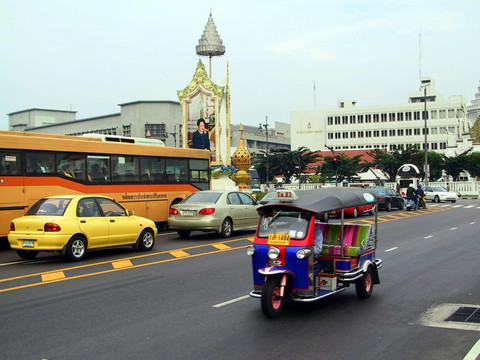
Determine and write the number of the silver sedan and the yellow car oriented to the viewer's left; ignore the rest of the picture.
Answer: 0

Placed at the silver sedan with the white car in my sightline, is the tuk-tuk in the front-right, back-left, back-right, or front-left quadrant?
back-right

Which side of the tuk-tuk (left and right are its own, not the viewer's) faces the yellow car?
right

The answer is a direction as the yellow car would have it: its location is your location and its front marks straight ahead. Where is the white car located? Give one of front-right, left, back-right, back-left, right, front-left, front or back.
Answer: front

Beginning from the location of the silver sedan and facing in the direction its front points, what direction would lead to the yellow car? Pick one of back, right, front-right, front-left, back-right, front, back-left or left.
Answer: back

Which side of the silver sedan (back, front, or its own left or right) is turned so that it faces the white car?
front

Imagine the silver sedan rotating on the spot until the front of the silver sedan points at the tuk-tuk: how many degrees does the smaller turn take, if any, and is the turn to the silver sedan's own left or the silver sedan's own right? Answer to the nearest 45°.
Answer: approximately 135° to the silver sedan's own right

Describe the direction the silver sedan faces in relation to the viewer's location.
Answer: facing away from the viewer and to the right of the viewer

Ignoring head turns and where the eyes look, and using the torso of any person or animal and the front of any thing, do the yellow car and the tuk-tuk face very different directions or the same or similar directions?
very different directions

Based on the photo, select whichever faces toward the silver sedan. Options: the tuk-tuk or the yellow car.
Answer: the yellow car

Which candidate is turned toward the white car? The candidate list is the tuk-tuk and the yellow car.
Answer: the yellow car

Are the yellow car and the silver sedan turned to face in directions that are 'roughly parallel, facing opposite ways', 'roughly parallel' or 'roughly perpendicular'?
roughly parallel

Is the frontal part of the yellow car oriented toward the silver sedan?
yes

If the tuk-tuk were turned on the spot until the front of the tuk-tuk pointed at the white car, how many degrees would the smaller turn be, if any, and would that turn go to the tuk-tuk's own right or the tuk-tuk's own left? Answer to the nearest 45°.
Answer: approximately 135° to the tuk-tuk's own right

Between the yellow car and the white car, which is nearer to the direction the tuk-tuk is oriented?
the yellow car
